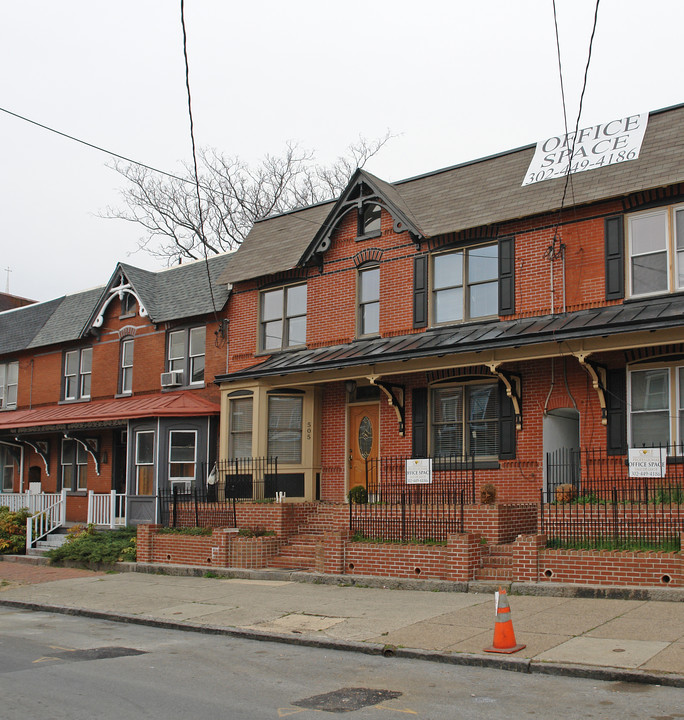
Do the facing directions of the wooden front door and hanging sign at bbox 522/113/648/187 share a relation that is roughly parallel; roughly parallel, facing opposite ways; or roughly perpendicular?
roughly parallel

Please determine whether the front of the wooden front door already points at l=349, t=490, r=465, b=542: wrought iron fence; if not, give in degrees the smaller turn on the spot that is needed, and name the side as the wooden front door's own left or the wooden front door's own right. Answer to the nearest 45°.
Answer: approximately 45° to the wooden front door's own left

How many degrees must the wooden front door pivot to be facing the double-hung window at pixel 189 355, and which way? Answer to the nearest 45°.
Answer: approximately 90° to its right

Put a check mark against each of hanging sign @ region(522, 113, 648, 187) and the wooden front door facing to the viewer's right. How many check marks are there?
0

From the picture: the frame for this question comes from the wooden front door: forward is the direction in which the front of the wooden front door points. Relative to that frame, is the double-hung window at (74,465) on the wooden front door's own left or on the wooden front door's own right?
on the wooden front door's own right

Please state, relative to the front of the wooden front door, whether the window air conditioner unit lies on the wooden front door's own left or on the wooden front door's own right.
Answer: on the wooden front door's own right

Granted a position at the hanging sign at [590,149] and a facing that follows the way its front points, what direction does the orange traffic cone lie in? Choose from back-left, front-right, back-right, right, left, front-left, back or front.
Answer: front-left

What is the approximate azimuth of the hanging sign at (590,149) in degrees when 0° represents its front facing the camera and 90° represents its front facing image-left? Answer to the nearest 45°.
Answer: approximately 45°

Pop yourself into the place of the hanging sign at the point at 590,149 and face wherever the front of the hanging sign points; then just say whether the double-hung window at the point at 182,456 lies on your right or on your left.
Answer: on your right

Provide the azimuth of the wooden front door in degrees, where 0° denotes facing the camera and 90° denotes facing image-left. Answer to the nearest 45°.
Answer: approximately 45°
